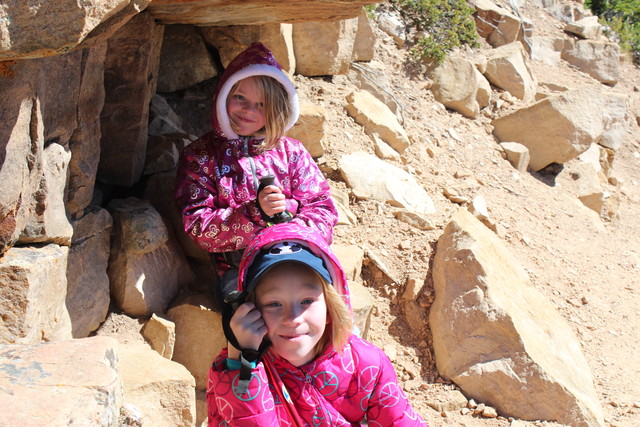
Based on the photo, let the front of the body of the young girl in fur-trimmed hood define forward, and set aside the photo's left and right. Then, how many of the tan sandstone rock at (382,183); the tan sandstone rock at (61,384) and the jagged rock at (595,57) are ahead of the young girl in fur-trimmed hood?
1

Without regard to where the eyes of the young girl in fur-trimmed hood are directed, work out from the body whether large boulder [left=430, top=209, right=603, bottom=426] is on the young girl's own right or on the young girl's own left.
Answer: on the young girl's own left

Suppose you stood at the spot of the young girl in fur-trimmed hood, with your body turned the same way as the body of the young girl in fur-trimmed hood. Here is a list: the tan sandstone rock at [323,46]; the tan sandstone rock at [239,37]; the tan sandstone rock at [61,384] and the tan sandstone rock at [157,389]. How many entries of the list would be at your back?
2

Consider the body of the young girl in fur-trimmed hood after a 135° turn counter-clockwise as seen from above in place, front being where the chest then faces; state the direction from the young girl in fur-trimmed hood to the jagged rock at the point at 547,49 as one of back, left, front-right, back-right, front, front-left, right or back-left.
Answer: front

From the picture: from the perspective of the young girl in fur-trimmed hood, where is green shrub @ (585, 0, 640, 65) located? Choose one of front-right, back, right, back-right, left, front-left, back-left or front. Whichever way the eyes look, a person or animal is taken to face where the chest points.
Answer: back-left

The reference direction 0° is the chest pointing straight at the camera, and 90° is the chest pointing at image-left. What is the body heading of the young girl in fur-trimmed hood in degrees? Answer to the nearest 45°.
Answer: approximately 0°

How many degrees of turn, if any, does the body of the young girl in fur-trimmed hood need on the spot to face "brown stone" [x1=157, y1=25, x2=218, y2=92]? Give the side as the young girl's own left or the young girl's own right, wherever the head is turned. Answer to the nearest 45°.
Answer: approximately 180°

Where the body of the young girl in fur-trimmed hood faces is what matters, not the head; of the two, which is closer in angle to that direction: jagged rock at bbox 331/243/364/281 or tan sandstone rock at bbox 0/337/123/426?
the tan sandstone rock

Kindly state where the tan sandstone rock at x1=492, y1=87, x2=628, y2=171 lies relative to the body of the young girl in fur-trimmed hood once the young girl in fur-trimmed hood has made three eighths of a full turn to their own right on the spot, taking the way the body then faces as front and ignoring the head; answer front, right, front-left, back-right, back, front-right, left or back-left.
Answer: right

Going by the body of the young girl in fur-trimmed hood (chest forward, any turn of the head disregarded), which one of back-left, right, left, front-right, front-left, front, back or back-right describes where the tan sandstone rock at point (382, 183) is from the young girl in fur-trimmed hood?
back-left

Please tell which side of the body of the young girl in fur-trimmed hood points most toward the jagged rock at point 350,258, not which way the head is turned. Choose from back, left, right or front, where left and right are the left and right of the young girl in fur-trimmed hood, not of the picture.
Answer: left

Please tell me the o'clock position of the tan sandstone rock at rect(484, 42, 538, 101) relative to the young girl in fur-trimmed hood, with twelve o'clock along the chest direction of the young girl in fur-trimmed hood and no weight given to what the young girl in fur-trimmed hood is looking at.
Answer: The tan sandstone rock is roughly at 7 o'clock from the young girl in fur-trimmed hood.

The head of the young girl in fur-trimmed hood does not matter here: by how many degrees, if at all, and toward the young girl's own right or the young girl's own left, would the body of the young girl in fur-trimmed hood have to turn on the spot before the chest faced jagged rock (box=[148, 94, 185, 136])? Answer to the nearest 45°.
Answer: approximately 135° to the young girl's own right
